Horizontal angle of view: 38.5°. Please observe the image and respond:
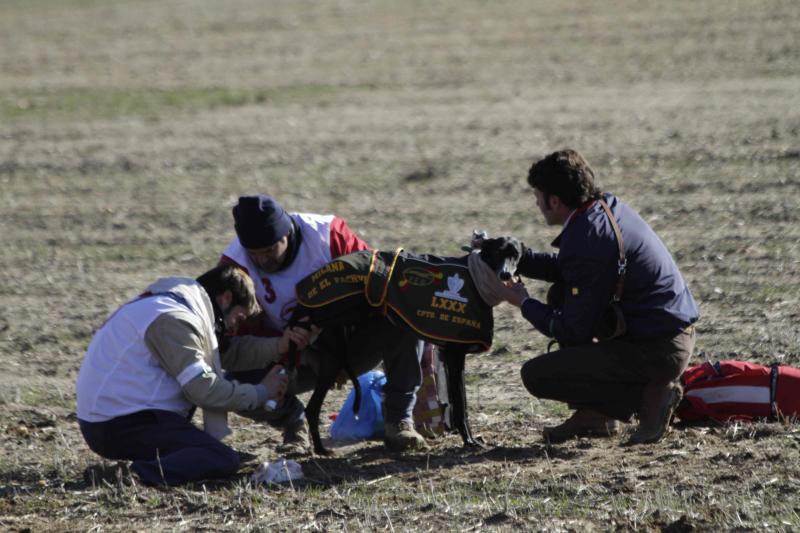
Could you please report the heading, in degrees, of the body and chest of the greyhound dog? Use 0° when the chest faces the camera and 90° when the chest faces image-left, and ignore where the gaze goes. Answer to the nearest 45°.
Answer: approximately 270°

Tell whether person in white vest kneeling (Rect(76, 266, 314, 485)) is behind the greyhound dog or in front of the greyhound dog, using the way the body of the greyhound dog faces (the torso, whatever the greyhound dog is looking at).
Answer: behind

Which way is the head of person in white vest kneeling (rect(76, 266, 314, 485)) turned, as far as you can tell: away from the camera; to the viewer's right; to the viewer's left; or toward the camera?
to the viewer's right

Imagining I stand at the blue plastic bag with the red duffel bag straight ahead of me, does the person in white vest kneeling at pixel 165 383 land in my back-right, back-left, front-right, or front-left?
back-right

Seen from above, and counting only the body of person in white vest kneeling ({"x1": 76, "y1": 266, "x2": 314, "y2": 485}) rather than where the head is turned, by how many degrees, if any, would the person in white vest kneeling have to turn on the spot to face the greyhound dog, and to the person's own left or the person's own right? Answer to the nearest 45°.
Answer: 0° — they already face it

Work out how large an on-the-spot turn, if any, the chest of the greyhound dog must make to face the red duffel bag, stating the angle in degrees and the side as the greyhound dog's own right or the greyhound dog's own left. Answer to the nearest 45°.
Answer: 0° — it already faces it

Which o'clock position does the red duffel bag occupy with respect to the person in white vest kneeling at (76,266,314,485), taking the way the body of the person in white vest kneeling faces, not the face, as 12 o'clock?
The red duffel bag is roughly at 12 o'clock from the person in white vest kneeling.

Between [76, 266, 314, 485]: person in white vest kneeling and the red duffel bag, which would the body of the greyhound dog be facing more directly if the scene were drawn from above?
the red duffel bag

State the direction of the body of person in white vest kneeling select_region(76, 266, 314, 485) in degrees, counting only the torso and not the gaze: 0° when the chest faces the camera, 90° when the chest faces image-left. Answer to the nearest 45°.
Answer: approximately 270°

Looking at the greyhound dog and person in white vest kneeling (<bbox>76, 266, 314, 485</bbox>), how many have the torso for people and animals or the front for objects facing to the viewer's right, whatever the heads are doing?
2
